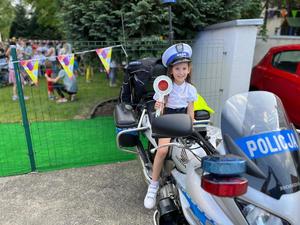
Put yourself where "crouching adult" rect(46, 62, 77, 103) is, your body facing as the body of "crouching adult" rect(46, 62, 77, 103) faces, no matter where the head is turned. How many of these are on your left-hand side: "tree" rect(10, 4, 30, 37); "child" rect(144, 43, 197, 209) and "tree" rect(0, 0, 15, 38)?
1

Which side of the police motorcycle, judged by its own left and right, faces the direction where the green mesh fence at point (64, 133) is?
back

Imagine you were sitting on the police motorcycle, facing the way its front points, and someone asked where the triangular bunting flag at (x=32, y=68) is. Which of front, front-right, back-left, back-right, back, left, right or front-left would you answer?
back

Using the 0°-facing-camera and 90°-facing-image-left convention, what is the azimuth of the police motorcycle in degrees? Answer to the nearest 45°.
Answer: approximately 315°

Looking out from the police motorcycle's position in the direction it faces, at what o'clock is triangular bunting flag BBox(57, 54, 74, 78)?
The triangular bunting flag is roughly at 6 o'clock from the police motorcycle.

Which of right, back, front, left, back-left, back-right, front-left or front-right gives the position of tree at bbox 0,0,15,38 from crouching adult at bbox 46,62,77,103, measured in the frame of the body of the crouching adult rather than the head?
right

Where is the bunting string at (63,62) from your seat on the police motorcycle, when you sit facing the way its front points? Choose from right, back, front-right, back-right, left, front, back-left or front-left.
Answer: back

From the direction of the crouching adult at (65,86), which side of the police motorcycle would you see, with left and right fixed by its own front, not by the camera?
back
